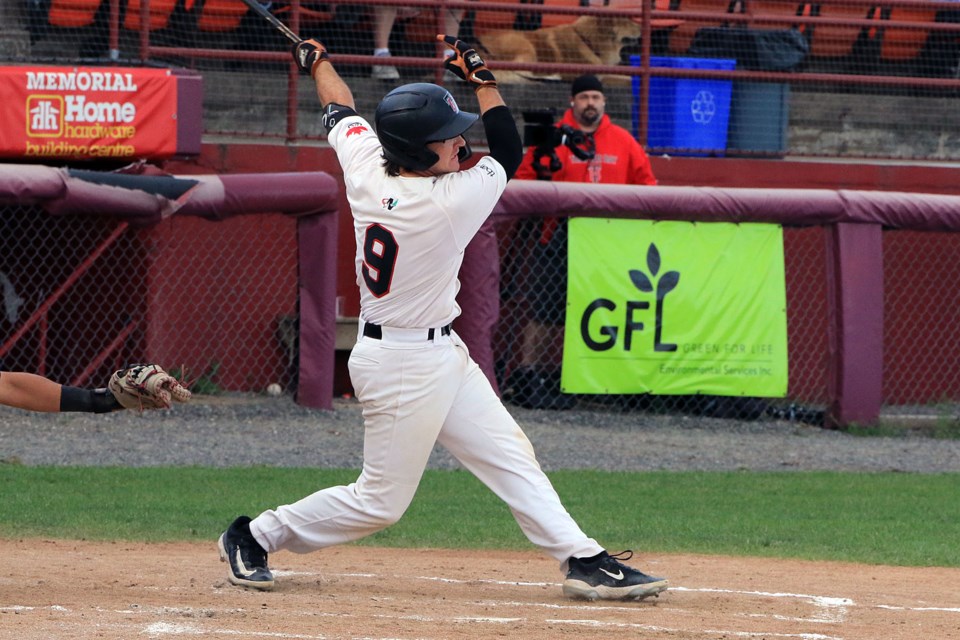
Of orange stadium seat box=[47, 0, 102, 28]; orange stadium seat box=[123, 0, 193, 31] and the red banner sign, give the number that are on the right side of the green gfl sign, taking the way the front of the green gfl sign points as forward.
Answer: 3

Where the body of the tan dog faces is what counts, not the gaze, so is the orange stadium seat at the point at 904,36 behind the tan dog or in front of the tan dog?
in front

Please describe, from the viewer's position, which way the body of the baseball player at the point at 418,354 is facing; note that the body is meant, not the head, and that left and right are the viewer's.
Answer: facing away from the viewer and to the right of the viewer

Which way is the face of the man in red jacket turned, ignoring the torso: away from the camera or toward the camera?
toward the camera

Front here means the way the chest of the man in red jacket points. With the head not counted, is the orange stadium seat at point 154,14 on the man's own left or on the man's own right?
on the man's own right

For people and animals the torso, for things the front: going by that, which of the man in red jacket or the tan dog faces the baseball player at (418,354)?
the man in red jacket

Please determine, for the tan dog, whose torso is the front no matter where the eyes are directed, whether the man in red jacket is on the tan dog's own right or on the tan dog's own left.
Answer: on the tan dog's own right

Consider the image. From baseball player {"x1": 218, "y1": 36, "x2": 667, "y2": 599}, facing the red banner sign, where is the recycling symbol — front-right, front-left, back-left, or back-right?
front-right

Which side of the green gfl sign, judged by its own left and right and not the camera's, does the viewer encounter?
front

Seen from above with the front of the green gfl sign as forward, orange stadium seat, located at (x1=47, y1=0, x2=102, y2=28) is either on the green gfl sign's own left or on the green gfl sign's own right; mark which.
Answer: on the green gfl sign's own right

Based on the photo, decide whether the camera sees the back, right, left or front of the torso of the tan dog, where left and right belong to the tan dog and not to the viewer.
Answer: right

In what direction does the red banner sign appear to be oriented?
toward the camera

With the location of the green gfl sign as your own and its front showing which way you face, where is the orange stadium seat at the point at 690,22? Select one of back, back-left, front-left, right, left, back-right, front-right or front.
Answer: back

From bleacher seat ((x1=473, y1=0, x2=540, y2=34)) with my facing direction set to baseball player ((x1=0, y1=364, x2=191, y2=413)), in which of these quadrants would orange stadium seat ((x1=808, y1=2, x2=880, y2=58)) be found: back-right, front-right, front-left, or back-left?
back-left

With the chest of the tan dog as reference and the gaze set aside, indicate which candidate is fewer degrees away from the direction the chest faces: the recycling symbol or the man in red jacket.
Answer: the recycling symbol

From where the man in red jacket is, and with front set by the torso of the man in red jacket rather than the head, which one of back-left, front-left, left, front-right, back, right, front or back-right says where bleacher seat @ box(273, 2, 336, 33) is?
back-right

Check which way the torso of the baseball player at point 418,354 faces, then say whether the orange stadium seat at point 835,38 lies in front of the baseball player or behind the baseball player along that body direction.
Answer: in front

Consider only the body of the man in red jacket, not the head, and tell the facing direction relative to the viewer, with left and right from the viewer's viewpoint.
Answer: facing the viewer

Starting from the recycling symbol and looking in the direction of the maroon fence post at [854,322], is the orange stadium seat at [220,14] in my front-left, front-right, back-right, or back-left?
back-right

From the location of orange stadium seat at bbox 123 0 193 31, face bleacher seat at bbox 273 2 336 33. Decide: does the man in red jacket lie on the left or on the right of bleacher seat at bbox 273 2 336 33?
right
